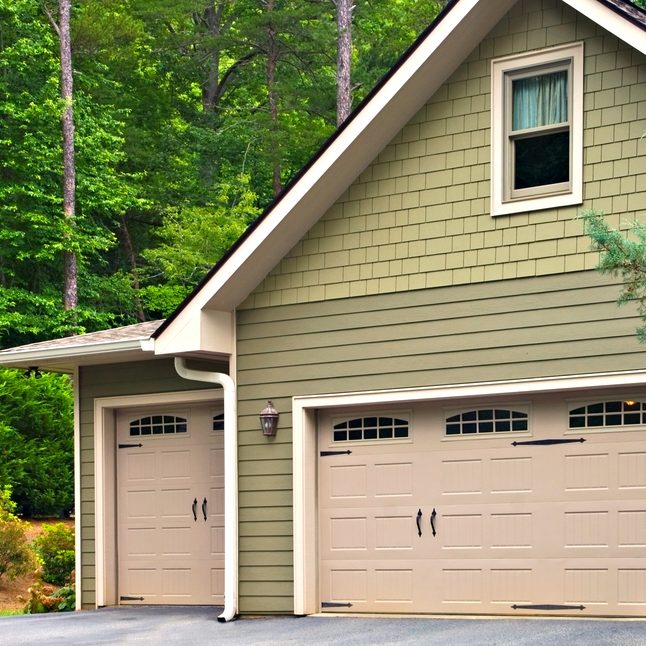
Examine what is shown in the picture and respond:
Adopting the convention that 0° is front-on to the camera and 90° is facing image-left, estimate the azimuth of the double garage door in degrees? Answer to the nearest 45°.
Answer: approximately 0°

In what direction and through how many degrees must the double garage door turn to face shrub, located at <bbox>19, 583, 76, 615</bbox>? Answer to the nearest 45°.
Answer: approximately 135° to its right

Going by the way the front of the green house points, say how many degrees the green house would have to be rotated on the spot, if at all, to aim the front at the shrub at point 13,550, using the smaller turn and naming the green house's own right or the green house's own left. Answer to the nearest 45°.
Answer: approximately 135° to the green house's own right

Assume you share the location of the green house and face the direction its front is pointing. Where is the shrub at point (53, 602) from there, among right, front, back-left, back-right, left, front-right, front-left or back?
back-right

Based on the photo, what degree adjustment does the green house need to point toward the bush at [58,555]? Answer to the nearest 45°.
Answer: approximately 135° to its right
